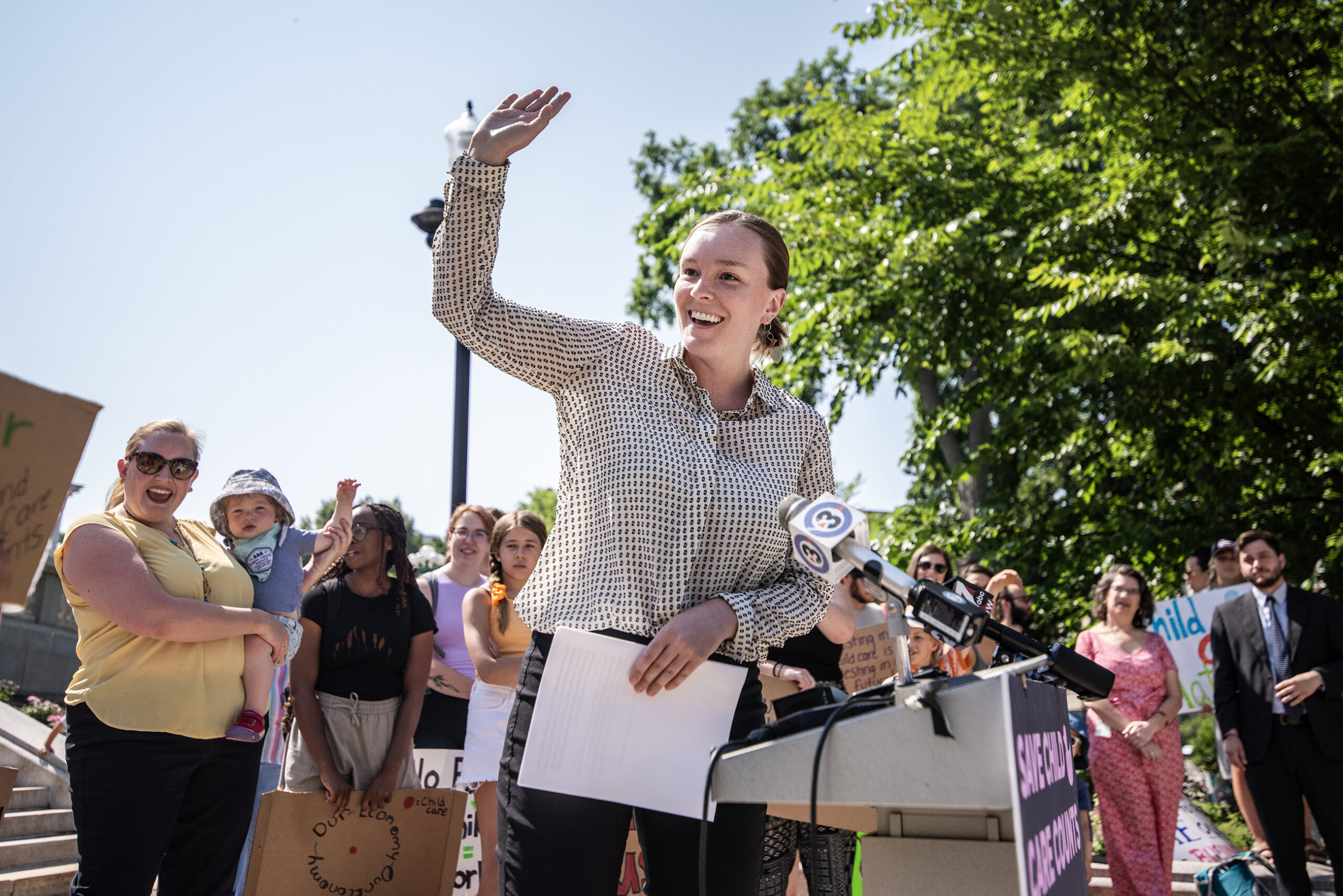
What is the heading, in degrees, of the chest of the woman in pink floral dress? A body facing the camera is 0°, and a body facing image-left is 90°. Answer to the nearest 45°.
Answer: approximately 0°

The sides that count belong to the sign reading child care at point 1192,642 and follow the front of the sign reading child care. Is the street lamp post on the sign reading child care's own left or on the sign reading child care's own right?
on the sign reading child care's own right

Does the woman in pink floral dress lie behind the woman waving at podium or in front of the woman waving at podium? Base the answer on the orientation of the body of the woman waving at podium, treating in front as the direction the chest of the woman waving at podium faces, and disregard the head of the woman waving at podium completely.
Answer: behind

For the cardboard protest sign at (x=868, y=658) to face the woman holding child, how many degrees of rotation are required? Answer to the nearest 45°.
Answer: approximately 45° to its right

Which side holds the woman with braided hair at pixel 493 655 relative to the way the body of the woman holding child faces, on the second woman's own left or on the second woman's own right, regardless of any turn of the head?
on the second woman's own left

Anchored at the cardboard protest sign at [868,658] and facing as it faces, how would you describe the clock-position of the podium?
The podium is roughly at 12 o'clock from the cardboard protest sign.
